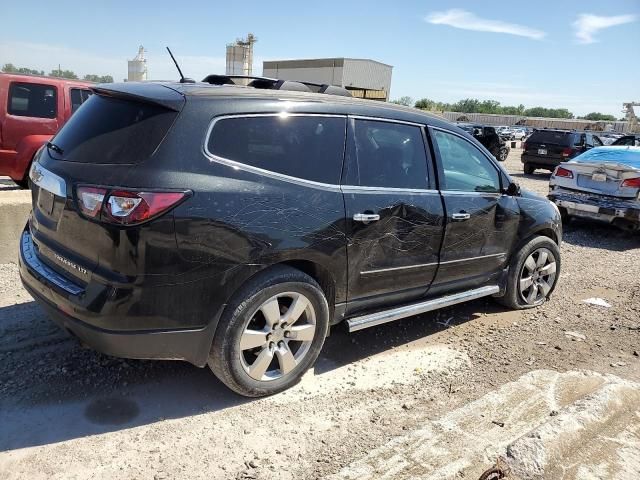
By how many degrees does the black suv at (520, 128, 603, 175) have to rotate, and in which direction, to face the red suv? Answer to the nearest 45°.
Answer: approximately 180°

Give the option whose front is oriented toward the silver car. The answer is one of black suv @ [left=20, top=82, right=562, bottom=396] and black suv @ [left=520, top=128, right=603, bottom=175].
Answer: black suv @ [left=20, top=82, right=562, bottom=396]

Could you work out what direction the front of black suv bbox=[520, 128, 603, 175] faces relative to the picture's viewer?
facing away from the viewer and to the right of the viewer

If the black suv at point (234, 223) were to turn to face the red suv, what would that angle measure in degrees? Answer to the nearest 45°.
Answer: approximately 90° to its left

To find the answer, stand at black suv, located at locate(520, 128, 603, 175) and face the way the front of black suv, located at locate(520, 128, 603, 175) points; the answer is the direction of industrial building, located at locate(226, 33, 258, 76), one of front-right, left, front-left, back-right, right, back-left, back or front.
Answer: left

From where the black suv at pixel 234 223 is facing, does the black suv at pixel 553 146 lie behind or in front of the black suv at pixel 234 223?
in front

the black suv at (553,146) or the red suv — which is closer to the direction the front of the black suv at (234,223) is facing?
the black suv

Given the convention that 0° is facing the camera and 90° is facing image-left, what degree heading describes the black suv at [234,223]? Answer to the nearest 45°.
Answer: approximately 225°

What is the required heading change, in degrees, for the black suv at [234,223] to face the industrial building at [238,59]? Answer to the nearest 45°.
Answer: approximately 45° to its left

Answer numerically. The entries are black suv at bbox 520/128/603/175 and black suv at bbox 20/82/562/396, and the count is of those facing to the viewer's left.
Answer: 0

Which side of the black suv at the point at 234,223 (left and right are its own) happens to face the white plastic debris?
front
